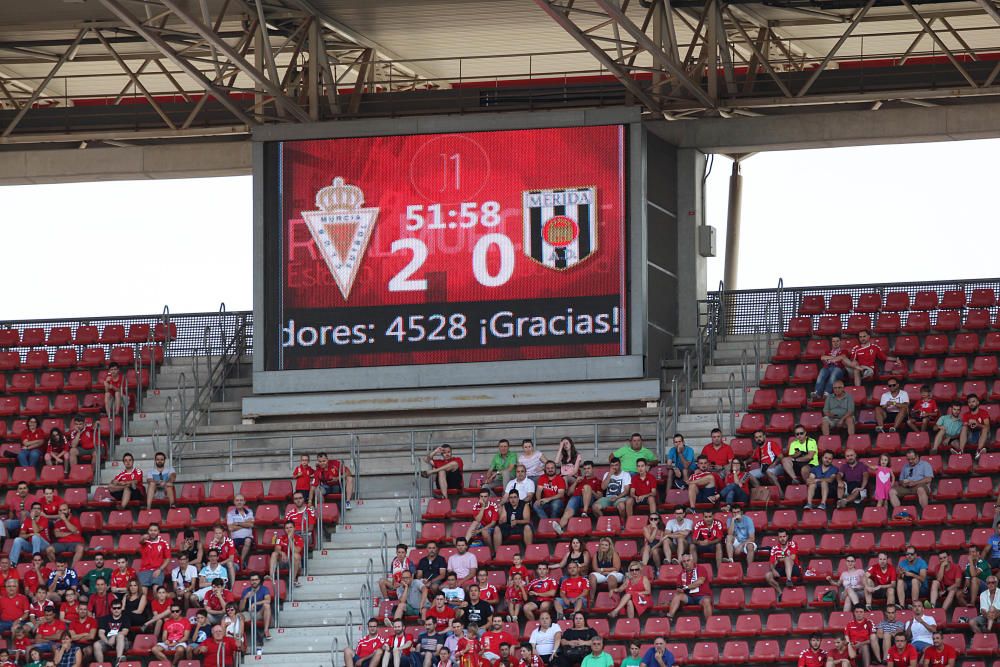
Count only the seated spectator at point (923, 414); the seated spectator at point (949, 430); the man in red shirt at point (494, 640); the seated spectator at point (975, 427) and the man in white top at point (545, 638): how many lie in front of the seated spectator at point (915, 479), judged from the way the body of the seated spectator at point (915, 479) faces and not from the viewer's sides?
2

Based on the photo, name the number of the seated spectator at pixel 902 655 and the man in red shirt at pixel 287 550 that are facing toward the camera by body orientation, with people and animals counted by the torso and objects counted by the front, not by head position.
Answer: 2

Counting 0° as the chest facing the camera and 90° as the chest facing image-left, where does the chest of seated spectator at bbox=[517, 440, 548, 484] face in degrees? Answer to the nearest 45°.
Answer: approximately 0°

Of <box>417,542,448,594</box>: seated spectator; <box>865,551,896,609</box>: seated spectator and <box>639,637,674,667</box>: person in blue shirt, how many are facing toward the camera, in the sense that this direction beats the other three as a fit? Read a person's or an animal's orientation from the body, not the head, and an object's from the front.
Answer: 3

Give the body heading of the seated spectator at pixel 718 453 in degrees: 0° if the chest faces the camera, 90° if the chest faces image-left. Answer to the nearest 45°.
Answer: approximately 0°

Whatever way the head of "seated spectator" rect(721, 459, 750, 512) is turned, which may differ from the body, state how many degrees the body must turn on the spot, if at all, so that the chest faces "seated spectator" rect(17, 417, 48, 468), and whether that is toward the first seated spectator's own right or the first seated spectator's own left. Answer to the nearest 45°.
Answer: approximately 45° to the first seated spectator's own right

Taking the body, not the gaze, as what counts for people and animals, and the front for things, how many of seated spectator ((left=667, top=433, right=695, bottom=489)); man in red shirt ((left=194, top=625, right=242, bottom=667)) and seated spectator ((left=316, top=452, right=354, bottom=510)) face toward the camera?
3

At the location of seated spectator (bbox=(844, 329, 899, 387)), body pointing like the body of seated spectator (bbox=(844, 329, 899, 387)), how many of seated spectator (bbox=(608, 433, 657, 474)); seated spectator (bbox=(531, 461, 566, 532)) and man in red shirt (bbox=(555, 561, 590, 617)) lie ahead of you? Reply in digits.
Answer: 3

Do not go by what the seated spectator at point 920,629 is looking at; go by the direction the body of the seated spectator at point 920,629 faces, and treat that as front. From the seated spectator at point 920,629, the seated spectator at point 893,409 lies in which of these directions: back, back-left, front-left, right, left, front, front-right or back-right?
back

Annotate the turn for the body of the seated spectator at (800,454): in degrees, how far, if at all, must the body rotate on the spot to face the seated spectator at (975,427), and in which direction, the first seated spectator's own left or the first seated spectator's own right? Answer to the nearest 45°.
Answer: approximately 135° to the first seated spectator's own left
